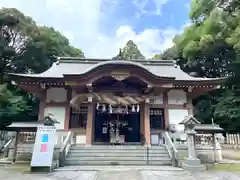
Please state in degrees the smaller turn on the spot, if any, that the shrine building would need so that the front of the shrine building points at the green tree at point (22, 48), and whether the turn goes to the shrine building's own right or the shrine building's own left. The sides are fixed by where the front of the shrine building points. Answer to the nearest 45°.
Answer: approximately 135° to the shrine building's own right

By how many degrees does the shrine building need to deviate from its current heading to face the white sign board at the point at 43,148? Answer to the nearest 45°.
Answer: approximately 45° to its right

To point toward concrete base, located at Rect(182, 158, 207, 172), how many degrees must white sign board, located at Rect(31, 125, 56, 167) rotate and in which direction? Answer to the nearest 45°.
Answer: approximately 90° to its left

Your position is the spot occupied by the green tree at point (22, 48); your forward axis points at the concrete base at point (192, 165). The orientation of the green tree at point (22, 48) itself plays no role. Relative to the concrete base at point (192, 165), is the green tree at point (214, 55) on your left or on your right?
left

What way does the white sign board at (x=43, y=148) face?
toward the camera

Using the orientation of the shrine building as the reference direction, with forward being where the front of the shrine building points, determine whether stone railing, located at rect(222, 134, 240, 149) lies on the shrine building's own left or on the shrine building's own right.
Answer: on the shrine building's own left

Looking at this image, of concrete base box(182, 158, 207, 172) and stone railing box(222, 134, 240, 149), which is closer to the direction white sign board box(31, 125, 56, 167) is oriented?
the concrete base

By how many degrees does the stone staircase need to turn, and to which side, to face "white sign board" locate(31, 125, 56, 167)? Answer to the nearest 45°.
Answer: approximately 45° to its right

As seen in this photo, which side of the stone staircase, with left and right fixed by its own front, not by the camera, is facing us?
front
